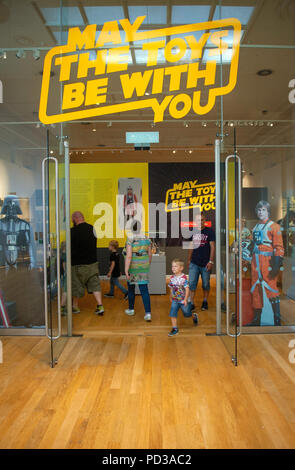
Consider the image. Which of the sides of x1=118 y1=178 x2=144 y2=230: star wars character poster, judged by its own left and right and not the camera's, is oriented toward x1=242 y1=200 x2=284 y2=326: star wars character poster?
front

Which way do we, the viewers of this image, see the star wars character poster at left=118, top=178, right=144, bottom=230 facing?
facing the viewer

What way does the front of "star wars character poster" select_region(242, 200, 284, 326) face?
toward the camera

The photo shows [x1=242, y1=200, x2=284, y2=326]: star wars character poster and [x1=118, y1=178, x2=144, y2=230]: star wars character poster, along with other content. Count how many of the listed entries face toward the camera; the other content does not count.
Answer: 2

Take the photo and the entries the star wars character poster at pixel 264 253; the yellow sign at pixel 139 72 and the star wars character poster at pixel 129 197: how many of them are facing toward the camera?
3

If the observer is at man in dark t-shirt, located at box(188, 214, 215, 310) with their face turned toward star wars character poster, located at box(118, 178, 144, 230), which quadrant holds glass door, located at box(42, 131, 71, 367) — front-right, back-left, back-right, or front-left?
back-left

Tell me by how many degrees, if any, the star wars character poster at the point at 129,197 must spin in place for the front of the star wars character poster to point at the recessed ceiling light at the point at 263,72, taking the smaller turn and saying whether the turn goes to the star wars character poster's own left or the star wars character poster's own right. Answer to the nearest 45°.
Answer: approximately 45° to the star wars character poster's own left

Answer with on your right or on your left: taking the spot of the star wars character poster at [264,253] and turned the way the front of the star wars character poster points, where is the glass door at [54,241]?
on your right

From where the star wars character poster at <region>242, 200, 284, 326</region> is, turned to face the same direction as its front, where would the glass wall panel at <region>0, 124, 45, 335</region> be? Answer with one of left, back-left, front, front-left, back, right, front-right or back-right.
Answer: right
